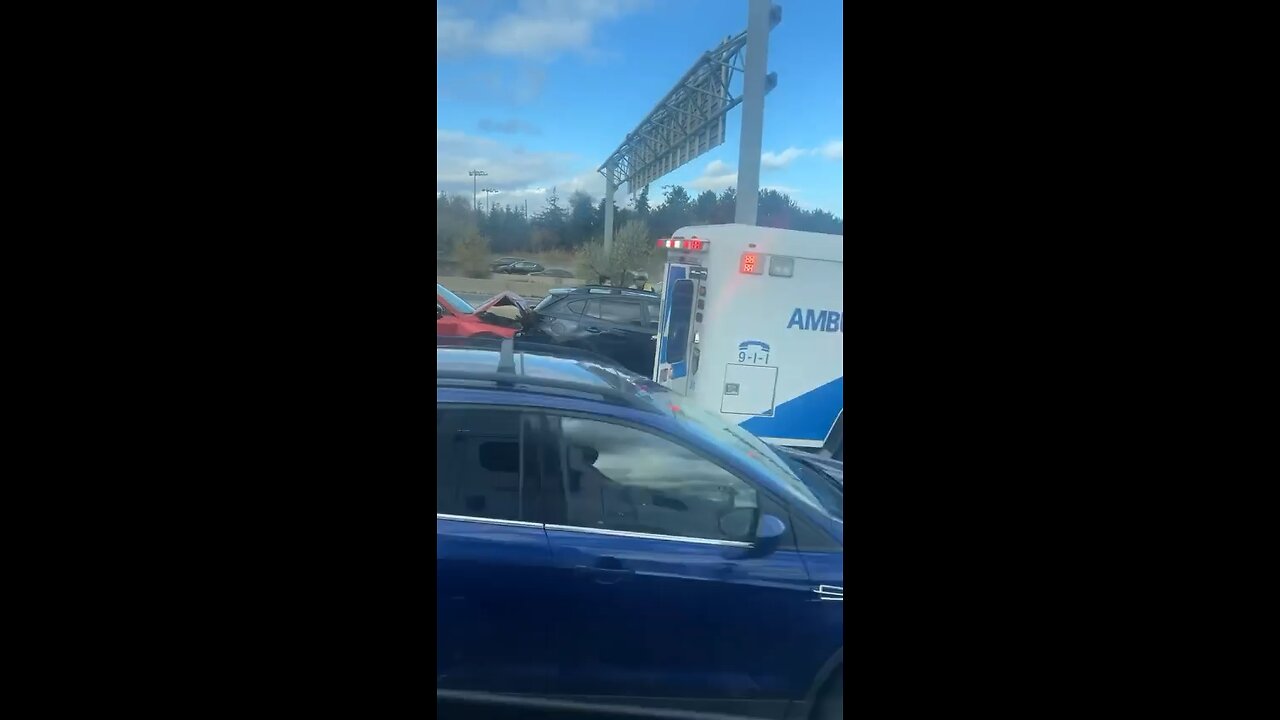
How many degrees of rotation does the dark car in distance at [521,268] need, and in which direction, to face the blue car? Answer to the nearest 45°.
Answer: approximately 90° to its left

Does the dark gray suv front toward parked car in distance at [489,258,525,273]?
no

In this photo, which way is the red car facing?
to the viewer's right

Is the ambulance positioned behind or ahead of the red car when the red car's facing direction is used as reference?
ahead

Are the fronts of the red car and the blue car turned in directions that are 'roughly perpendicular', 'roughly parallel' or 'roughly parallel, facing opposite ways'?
roughly parallel

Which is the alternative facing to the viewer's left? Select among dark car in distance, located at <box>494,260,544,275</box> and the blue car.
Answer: the dark car in distance

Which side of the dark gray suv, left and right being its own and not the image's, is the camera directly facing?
right

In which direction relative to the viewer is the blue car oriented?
to the viewer's right

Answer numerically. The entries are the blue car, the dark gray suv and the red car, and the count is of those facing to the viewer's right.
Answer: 3

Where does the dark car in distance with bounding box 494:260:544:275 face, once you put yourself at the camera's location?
facing to the left of the viewer
